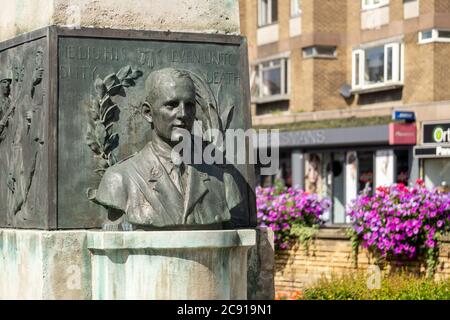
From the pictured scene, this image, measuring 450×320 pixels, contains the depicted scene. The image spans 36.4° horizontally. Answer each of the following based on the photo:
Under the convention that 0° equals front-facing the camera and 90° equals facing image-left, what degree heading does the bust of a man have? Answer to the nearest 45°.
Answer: approximately 315°

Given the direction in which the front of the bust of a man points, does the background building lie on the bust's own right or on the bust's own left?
on the bust's own left
